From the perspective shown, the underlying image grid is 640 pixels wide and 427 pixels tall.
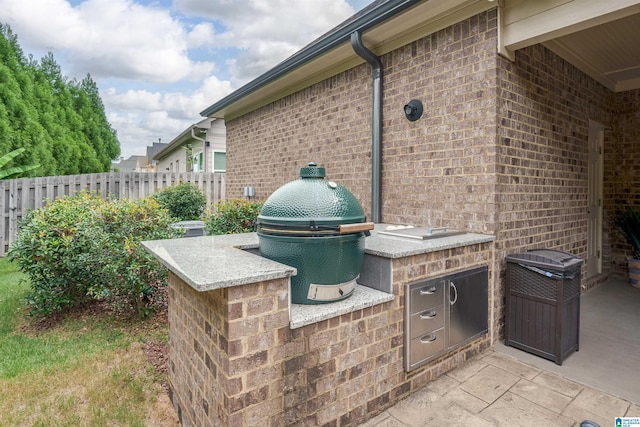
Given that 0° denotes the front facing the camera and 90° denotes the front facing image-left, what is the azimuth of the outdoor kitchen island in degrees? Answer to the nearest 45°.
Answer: approximately 315°

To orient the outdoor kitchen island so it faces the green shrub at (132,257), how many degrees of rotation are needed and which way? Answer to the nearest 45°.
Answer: approximately 180°

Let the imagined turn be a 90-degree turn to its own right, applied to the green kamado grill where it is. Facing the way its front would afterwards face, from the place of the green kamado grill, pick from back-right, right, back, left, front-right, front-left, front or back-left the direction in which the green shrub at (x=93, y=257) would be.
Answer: right

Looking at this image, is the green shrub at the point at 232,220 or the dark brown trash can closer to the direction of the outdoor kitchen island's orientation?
the dark brown trash can

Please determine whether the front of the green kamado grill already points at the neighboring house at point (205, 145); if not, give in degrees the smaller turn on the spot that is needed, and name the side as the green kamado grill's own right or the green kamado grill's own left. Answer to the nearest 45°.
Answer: approximately 135° to the green kamado grill's own left

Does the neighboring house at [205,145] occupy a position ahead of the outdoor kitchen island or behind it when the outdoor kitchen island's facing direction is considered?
behind

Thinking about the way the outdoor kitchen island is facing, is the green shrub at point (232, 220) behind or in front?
behind

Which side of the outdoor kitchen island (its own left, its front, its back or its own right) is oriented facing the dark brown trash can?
left

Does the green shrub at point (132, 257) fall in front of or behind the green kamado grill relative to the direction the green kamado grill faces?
behind

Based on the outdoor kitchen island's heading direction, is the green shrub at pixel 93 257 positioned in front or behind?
behind

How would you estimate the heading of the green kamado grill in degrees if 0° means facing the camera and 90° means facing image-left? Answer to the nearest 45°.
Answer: approximately 315°

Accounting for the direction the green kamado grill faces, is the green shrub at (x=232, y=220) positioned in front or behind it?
behind

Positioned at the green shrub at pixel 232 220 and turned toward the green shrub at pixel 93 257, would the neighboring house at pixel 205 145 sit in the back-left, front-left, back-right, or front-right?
back-right
